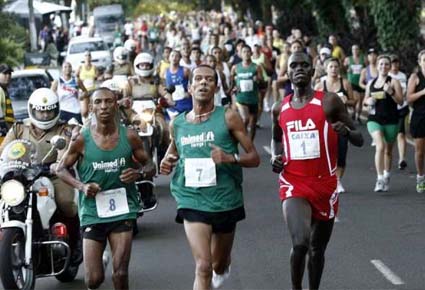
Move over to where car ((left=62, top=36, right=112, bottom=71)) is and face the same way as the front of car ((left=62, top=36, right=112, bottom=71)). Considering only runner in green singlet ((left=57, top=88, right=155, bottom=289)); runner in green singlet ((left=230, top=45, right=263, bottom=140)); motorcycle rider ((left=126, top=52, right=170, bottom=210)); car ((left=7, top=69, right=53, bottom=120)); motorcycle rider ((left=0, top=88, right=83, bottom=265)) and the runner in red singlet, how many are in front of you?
6

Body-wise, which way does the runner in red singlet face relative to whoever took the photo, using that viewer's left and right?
facing the viewer

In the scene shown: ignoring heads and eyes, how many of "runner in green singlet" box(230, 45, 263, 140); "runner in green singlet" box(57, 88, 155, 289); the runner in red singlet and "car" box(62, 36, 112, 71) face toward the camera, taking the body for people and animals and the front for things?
4

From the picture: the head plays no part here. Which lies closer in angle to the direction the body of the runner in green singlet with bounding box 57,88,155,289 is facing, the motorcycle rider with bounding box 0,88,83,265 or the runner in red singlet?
the runner in red singlet

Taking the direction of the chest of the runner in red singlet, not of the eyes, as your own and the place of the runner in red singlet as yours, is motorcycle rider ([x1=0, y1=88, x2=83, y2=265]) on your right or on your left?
on your right

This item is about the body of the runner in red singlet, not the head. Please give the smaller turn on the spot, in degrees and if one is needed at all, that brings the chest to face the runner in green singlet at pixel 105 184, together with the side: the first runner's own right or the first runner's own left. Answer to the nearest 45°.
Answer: approximately 90° to the first runner's own right

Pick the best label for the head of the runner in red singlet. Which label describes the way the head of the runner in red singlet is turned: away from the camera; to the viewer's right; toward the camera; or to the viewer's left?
toward the camera

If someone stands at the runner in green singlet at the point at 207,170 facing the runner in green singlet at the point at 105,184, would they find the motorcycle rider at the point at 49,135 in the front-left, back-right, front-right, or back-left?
front-right

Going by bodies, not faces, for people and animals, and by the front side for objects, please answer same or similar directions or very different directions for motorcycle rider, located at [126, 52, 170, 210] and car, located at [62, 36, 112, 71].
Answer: same or similar directions

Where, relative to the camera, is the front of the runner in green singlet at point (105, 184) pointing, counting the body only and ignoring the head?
toward the camera

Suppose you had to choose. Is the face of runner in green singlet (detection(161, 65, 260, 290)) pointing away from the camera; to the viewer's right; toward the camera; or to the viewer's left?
toward the camera

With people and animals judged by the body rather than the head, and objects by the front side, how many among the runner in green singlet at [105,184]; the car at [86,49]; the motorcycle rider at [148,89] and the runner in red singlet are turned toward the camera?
4

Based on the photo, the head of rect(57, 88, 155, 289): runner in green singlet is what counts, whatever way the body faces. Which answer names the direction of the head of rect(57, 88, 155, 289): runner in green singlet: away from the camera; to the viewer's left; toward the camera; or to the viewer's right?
toward the camera

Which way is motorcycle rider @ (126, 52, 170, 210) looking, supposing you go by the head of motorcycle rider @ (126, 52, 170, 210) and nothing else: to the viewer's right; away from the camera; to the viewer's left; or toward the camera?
toward the camera

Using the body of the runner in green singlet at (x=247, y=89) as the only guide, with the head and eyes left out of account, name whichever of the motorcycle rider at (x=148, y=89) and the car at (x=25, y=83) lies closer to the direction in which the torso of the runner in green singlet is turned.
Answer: the motorcycle rider

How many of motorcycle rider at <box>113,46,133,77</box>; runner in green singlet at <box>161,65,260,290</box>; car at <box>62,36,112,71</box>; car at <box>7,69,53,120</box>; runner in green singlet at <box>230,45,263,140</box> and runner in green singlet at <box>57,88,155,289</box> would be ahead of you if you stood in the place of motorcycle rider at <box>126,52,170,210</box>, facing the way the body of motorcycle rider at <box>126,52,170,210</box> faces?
2
